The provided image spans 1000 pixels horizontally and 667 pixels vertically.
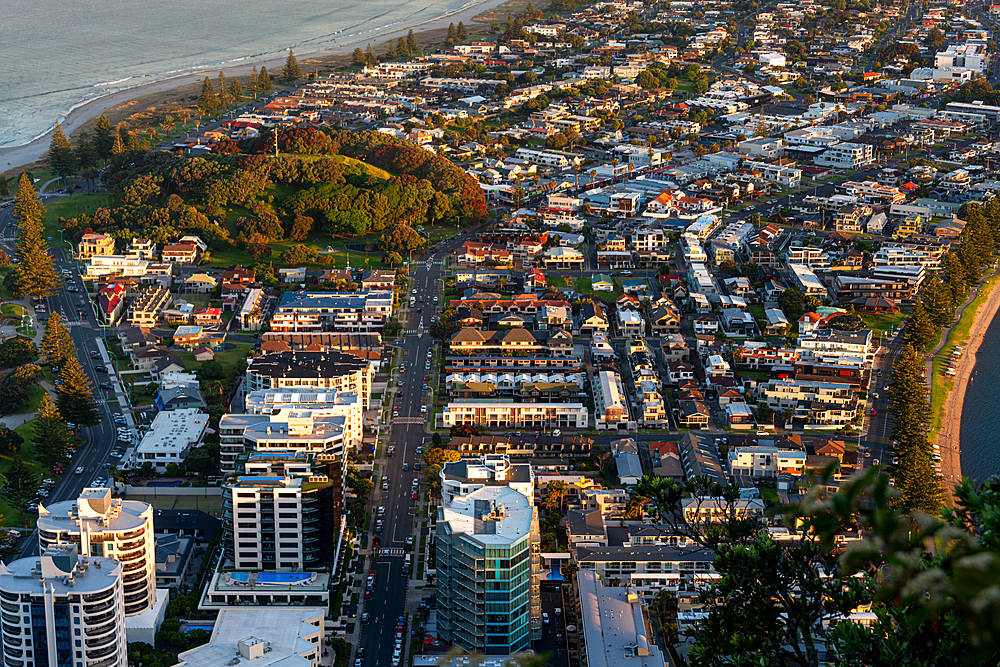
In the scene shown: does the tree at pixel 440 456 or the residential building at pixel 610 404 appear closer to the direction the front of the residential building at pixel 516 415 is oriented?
the tree

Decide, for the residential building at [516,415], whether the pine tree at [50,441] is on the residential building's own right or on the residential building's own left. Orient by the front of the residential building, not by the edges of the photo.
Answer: on the residential building's own right

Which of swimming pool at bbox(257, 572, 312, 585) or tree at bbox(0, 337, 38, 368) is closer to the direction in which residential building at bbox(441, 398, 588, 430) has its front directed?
the swimming pool

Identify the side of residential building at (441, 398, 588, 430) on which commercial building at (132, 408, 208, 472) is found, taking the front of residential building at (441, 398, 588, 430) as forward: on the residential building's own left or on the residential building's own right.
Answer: on the residential building's own right

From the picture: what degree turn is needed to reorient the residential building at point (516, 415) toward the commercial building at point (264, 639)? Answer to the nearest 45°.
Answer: approximately 45° to its right

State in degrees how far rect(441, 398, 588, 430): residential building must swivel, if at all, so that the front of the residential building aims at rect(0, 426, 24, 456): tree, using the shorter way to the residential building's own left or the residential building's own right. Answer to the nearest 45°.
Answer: approximately 90° to the residential building's own right

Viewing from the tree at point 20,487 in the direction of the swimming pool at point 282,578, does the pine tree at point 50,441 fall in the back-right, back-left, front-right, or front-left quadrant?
back-left

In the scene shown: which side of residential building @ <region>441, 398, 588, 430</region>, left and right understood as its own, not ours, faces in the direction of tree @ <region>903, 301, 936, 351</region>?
left

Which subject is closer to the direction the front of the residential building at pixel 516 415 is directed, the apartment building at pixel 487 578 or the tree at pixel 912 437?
the apartment building

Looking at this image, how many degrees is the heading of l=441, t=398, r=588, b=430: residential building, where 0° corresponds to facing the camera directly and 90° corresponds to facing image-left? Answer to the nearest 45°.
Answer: approximately 0°

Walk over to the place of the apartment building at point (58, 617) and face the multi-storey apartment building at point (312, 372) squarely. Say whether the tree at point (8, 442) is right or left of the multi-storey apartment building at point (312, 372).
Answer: left
